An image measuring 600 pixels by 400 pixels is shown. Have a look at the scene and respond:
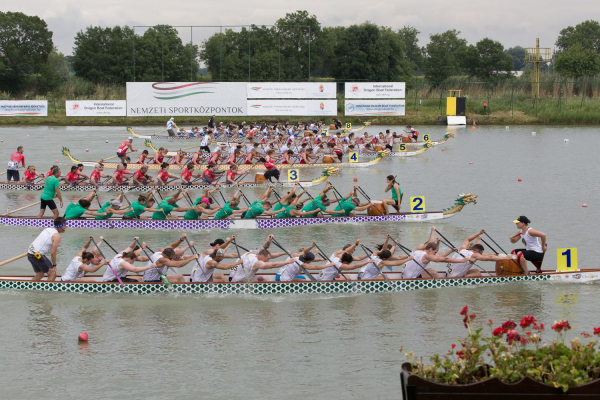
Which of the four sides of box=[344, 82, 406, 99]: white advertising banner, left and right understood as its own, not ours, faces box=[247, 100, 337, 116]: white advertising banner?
right

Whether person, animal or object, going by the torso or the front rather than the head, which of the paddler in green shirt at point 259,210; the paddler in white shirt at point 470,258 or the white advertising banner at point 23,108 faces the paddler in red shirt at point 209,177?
the white advertising banner

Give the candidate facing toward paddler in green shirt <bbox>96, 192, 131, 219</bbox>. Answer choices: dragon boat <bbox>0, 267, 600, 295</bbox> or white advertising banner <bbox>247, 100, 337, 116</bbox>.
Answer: the white advertising banner

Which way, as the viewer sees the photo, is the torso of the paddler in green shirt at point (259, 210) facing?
to the viewer's right

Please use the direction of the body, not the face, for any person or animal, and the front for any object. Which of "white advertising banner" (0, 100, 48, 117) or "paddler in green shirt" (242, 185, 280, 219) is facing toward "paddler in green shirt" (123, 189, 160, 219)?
the white advertising banner

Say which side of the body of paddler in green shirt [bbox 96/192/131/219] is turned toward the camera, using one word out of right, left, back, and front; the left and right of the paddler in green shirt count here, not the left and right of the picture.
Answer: right

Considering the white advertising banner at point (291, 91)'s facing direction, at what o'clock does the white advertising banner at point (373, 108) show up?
the white advertising banner at point (373, 108) is roughly at 9 o'clock from the white advertising banner at point (291, 91).

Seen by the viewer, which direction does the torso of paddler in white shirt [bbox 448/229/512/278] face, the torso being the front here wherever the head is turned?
to the viewer's right

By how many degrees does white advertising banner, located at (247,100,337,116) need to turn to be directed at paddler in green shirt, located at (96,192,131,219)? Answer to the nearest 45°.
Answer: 0° — it already faces them

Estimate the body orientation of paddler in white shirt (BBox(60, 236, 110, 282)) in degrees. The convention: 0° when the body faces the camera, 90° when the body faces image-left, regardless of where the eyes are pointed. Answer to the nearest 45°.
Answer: approximately 270°

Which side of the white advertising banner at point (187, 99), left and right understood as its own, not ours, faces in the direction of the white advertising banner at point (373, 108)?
left

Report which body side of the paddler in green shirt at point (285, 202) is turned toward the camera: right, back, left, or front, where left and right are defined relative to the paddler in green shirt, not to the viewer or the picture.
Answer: right
